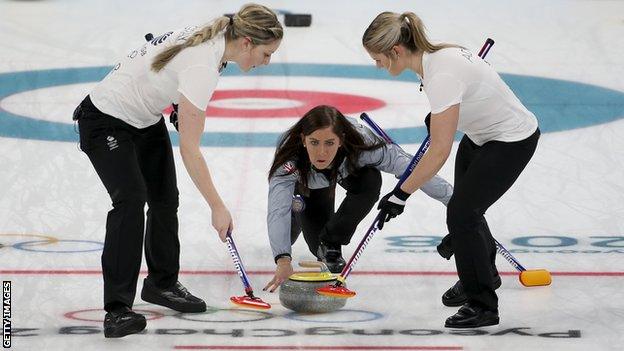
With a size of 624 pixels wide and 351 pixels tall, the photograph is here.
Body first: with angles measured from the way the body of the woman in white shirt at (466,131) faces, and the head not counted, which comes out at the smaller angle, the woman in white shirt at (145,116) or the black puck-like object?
the woman in white shirt

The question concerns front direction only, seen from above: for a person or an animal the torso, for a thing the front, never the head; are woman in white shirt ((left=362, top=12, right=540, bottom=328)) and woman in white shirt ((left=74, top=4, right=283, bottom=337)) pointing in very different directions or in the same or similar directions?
very different directions

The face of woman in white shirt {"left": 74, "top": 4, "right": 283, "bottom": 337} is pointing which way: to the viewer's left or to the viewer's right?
to the viewer's right

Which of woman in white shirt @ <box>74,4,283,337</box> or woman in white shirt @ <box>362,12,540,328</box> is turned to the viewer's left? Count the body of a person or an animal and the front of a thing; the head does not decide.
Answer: woman in white shirt @ <box>362,12,540,328</box>

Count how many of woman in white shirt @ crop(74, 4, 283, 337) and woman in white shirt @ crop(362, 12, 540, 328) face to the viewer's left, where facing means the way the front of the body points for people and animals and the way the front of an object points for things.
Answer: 1

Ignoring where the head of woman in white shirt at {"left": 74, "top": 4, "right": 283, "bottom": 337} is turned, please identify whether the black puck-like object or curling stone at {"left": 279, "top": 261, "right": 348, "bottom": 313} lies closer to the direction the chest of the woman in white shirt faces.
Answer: the curling stone

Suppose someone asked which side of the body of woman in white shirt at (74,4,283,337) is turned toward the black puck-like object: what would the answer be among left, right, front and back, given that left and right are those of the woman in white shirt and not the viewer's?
left

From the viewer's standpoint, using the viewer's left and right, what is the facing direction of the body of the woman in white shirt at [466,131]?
facing to the left of the viewer

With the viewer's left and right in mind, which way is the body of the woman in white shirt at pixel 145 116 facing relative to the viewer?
facing to the right of the viewer

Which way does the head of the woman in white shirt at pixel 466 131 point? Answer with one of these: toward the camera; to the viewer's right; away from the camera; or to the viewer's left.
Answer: to the viewer's left

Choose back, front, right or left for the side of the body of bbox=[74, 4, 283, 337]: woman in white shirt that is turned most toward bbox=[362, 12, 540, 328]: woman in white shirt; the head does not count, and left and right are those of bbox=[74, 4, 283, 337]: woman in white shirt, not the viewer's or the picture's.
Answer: front
